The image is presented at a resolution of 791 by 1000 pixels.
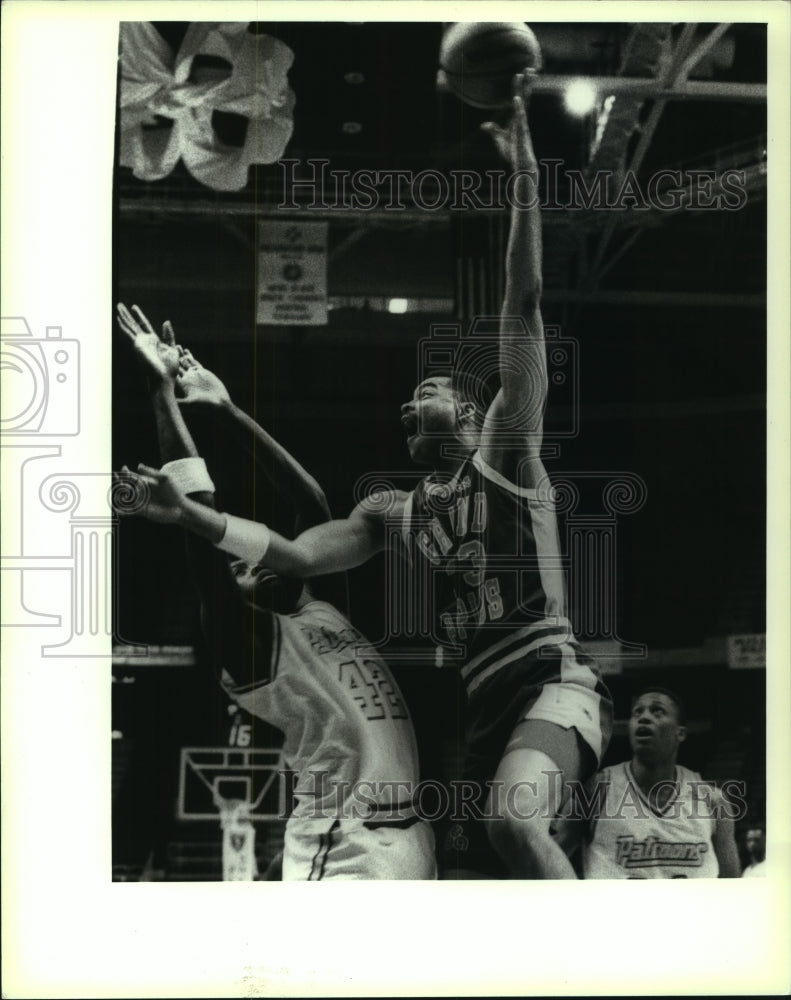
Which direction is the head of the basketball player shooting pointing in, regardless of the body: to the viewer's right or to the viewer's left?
to the viewer's left

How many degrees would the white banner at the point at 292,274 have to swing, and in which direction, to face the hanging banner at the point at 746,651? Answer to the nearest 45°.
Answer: approximately 90° to its left

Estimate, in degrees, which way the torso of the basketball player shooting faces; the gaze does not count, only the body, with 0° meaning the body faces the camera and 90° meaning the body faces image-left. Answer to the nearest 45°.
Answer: approximately 45°

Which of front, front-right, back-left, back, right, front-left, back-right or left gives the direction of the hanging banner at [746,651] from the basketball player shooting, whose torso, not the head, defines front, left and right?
back-right

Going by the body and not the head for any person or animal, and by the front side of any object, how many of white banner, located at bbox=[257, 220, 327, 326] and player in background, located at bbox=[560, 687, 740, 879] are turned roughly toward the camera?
2
